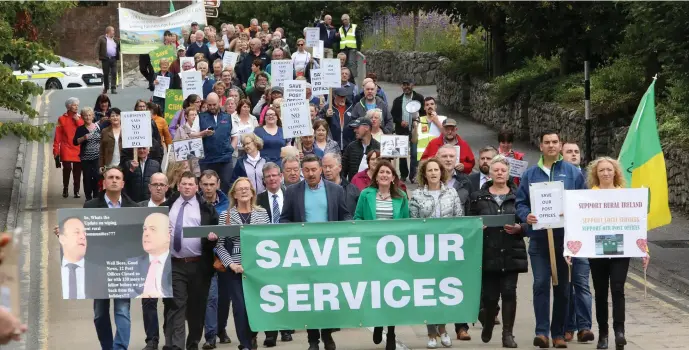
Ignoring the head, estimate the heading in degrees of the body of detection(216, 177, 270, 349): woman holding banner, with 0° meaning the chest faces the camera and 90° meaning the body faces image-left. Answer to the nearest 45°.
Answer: approximately 0°

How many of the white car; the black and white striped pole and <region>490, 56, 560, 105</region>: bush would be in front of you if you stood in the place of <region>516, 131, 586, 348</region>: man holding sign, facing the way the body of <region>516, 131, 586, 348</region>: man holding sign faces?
0

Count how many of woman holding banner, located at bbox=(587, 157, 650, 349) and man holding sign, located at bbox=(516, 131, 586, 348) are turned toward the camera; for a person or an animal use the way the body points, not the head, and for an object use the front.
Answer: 2

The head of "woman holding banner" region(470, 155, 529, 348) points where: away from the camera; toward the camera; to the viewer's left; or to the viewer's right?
toward the camera

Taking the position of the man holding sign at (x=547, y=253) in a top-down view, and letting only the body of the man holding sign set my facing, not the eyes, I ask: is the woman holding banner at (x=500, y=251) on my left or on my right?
on my right

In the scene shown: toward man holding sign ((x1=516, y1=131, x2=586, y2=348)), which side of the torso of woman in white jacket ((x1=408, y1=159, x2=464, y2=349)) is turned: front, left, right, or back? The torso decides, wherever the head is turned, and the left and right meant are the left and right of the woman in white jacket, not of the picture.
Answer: left

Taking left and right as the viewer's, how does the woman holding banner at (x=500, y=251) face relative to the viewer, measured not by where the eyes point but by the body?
facing the viewer

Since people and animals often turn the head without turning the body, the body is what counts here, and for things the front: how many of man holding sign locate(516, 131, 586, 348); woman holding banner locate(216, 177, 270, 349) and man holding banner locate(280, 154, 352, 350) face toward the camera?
3

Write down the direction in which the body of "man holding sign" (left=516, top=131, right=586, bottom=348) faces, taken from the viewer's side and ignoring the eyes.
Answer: toward the camera

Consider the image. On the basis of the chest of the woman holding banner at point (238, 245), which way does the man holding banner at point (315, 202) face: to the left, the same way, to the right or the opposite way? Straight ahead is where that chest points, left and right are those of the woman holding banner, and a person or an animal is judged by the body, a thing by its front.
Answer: the same way

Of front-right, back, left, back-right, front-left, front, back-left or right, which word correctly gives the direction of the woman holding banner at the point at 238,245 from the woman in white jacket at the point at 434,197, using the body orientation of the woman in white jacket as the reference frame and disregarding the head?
right
